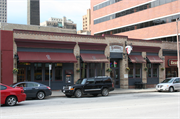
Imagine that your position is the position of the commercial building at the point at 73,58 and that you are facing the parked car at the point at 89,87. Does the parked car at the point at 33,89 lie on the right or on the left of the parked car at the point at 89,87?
right

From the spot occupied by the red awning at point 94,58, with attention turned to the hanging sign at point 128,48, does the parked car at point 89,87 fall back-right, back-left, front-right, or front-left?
back-right

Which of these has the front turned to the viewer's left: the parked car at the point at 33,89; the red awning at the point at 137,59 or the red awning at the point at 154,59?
the parked car

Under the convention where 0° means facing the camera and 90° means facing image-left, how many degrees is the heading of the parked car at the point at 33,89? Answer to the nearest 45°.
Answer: approximately 90°

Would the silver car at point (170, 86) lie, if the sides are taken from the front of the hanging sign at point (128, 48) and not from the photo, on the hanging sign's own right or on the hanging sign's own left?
on the hanging sign's own left

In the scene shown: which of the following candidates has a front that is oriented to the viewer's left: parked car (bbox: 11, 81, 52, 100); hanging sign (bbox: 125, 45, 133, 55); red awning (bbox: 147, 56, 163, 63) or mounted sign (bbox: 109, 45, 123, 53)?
the parked car

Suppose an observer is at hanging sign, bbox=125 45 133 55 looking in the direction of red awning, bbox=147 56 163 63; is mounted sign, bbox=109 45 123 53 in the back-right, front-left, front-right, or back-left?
back-left

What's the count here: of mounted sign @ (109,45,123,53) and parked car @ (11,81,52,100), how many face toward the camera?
1

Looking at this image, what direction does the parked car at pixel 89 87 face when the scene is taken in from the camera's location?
facing the viewer and to the left of the viewer

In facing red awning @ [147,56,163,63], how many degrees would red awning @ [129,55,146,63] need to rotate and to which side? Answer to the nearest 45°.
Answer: approximately 90° to its left

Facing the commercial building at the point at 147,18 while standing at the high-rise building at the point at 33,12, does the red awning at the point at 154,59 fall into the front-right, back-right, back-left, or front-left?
front-right

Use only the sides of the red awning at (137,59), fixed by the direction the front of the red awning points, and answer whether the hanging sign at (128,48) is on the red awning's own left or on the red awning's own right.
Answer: on the red awning's own right

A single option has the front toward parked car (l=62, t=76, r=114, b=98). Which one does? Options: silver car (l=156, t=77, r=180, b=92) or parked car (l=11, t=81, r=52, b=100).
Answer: the silver car

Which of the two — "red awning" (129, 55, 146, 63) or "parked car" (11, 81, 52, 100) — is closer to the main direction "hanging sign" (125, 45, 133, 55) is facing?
the parked car

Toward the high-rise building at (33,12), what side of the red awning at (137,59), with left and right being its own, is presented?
back

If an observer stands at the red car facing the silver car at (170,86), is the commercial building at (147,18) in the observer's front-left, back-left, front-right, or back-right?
front-left

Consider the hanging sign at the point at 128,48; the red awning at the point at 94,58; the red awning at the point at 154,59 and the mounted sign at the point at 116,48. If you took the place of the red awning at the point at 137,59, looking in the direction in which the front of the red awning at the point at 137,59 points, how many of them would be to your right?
3
